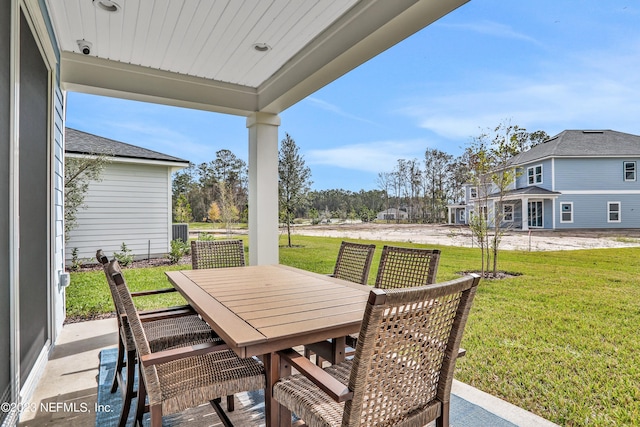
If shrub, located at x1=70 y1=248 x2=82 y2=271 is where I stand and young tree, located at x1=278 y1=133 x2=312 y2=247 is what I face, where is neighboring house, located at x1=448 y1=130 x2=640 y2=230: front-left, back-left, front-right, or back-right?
front-right

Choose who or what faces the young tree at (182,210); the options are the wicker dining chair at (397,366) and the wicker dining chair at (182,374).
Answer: the wicker dining chair at (397,366)

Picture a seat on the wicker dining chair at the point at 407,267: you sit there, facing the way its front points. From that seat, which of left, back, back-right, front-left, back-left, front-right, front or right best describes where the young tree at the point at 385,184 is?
back-right

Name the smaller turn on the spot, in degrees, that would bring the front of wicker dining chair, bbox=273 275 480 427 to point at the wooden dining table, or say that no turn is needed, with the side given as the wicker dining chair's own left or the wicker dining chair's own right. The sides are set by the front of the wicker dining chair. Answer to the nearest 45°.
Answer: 0° — it already faces it

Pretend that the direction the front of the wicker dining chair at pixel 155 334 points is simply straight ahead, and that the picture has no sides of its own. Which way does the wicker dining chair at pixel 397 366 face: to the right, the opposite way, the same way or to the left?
to the left

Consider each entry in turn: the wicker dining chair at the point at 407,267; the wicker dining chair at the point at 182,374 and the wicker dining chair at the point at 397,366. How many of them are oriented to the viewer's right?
1

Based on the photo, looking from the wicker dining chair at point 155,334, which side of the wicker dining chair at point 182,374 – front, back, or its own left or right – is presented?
left

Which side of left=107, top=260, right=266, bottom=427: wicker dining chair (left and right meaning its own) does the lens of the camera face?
right

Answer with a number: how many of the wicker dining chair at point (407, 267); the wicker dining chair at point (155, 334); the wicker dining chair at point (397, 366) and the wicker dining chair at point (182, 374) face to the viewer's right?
2

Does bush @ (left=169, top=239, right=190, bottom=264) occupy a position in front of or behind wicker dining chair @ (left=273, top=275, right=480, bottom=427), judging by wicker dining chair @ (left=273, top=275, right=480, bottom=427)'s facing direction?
in front

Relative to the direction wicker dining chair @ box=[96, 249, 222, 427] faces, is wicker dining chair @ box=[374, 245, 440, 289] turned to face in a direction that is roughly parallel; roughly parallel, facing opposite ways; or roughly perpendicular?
roughly parallel, facing opposite ways

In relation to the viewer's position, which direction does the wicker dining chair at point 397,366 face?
facing away from the viewer and to the left of the viewer

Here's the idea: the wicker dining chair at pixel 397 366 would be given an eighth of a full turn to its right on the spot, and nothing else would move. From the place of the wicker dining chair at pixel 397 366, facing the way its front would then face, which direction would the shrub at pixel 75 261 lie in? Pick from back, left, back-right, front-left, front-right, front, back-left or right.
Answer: front-left

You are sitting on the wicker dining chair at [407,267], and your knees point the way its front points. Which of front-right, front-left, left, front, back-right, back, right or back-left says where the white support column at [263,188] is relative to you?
right

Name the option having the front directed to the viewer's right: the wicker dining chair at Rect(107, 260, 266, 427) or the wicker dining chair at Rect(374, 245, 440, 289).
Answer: the wicker dining chair at Rect(107, 260, 266, 427)

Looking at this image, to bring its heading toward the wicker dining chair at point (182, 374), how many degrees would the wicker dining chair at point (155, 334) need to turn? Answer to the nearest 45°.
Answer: approximately 90° to its right

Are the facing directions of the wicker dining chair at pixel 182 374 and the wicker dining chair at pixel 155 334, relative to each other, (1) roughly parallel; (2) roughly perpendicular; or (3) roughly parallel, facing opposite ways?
roughly parallel
